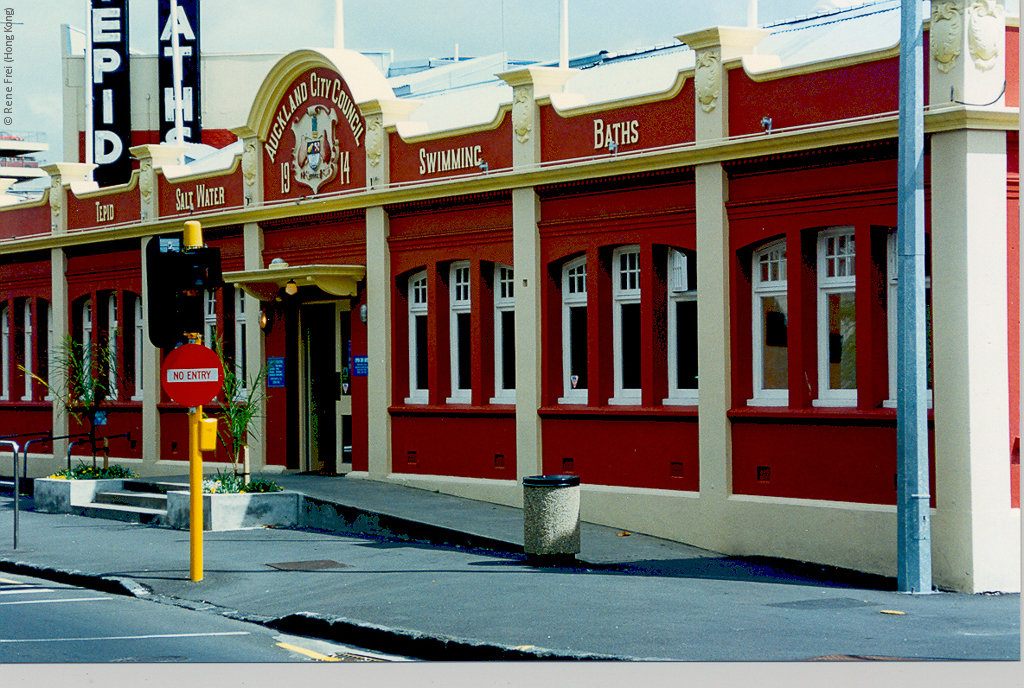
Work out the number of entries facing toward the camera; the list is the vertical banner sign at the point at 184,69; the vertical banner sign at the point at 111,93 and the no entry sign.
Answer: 3

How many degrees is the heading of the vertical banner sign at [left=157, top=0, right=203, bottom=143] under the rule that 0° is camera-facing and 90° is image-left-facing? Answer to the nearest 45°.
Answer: approximately 0°

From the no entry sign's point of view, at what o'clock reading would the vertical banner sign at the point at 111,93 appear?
The vertical banner sign is roughly at 6 o'clock from the no entry sign.

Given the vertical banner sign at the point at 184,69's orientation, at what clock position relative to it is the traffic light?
The traffic light is roughly at 12 o'clock from the vertical banner sign.

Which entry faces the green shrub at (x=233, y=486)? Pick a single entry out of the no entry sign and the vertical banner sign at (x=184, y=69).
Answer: the vertical banner sign

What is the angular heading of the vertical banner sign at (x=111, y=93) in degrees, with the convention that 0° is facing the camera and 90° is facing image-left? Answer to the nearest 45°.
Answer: approximately 0°

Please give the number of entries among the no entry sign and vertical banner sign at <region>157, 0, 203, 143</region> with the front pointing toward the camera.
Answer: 2

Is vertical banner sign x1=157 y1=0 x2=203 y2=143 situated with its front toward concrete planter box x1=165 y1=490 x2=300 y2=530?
yes

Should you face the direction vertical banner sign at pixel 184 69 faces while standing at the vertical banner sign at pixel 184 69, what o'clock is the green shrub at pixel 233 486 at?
The green shrub is roughly at 12 o'clock from the vertical banner sign.

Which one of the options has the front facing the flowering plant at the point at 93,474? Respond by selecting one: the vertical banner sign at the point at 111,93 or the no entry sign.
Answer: the vertical banner sign

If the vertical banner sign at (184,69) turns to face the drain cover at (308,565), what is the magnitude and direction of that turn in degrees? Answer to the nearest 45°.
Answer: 0° — it already faces it

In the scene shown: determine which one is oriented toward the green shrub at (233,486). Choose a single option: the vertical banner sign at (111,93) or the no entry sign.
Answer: the vertical banner sign

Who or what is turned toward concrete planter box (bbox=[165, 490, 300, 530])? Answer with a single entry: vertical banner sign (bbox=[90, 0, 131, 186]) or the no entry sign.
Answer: the vertical banner sign

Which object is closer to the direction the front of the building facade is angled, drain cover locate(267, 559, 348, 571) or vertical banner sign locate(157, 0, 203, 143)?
the drain cover
